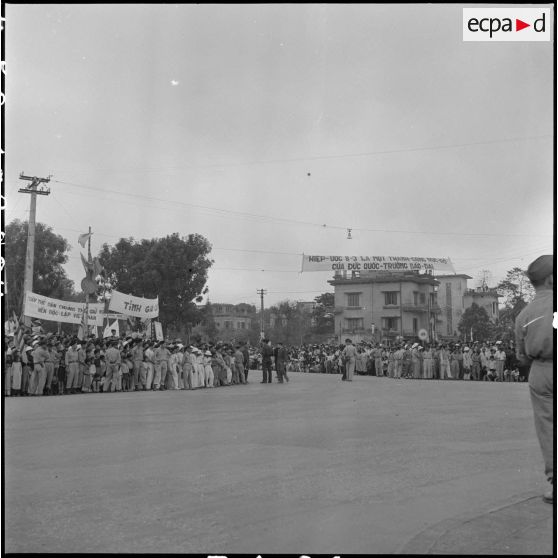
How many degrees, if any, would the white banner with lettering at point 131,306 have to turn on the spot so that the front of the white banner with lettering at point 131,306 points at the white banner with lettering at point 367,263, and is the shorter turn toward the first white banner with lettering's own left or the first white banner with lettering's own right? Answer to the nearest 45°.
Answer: approximately 90° to the first white banner with lettering's own left

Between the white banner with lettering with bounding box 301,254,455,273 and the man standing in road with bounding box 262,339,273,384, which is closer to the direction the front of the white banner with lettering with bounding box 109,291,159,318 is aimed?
the man standing in road

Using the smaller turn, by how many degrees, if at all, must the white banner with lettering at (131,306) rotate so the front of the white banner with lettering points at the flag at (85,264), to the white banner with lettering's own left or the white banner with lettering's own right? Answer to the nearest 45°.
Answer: approximately 45° to the white banner with lettering's own right

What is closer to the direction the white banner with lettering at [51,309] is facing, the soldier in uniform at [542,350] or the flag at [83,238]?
the soldier in uniform

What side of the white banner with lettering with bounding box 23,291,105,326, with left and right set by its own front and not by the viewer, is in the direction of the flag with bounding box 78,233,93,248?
left

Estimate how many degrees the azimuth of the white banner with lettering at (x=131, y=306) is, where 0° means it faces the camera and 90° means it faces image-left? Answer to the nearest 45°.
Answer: approximately 0°

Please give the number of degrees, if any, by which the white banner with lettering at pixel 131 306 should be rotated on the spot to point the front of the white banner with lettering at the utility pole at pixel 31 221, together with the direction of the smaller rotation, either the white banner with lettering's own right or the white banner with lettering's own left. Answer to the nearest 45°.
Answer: approximately 135° to the white banner with lettering's own right

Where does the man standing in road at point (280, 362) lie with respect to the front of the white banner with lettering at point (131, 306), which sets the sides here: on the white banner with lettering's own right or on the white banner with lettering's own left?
on the white banner with lettering's own left
